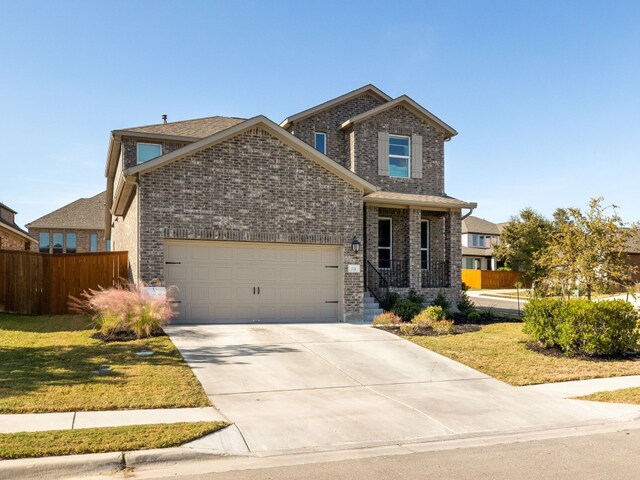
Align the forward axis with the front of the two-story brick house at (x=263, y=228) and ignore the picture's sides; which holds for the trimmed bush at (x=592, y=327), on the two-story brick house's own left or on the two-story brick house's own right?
on the two-story brick house's own left

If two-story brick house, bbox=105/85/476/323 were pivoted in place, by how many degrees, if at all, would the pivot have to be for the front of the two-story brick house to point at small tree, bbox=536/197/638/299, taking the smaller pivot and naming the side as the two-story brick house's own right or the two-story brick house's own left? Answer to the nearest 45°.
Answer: approximately 90° to the two-story brick house's own left

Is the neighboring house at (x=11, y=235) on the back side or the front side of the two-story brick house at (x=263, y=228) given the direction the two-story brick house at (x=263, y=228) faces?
on the back side

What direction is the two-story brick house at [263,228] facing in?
toward the camera

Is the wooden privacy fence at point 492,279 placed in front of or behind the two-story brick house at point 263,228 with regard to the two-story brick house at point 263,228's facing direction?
behind
